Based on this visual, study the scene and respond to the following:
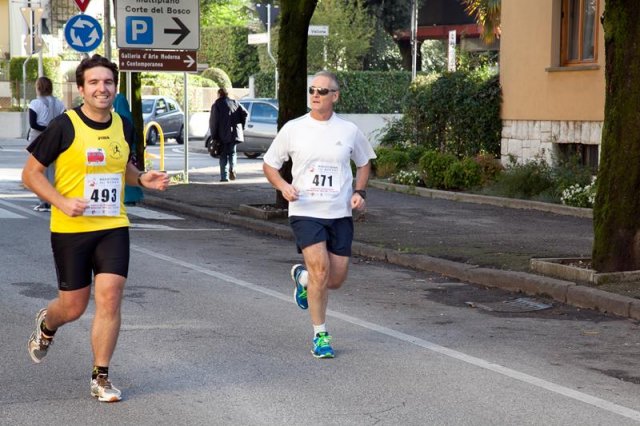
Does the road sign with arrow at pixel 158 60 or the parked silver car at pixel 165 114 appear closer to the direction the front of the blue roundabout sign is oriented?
the road sign with arrow

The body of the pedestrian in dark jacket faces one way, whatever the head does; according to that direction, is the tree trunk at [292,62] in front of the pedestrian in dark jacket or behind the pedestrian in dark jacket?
behind

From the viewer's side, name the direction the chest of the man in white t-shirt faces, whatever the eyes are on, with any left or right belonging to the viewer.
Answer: facing the viewer

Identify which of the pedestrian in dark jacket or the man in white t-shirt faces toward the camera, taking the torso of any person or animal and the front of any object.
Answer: the man in white t-shirt

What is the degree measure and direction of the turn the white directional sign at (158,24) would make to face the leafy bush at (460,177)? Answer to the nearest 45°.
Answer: approximately 90° to its left

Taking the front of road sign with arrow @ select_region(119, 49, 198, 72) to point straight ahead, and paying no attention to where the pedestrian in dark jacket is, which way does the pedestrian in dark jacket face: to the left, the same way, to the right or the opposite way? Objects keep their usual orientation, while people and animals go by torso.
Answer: the opposite way

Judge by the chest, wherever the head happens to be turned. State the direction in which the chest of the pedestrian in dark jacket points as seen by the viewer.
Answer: away from the camera

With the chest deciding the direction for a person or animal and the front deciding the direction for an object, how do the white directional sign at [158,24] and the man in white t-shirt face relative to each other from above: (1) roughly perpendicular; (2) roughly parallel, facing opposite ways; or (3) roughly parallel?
roughly parallel

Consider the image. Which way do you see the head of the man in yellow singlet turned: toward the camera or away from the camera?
toward the camera

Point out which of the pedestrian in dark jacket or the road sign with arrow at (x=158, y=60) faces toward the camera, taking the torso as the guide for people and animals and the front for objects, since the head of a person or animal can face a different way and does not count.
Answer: the road sign with arrow

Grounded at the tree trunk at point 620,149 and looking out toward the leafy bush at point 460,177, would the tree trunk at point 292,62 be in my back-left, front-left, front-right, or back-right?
front-left

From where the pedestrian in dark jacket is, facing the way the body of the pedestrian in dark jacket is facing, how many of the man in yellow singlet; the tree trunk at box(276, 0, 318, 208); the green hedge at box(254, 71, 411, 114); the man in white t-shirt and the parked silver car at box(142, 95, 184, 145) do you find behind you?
3

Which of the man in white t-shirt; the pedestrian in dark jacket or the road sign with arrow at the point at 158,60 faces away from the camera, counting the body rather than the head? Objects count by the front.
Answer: the pedestrian in dark jacket

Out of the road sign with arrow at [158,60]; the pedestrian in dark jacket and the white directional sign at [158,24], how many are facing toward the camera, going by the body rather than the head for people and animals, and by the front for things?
2

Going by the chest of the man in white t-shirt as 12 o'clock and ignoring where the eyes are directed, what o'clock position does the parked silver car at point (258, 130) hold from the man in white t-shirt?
The parked silver car is roughly at 6 o'clock from the man in white t-shirt.

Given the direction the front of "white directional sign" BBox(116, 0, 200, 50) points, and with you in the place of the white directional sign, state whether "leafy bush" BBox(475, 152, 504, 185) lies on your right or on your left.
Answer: on your left

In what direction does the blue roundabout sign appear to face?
toward the camera
